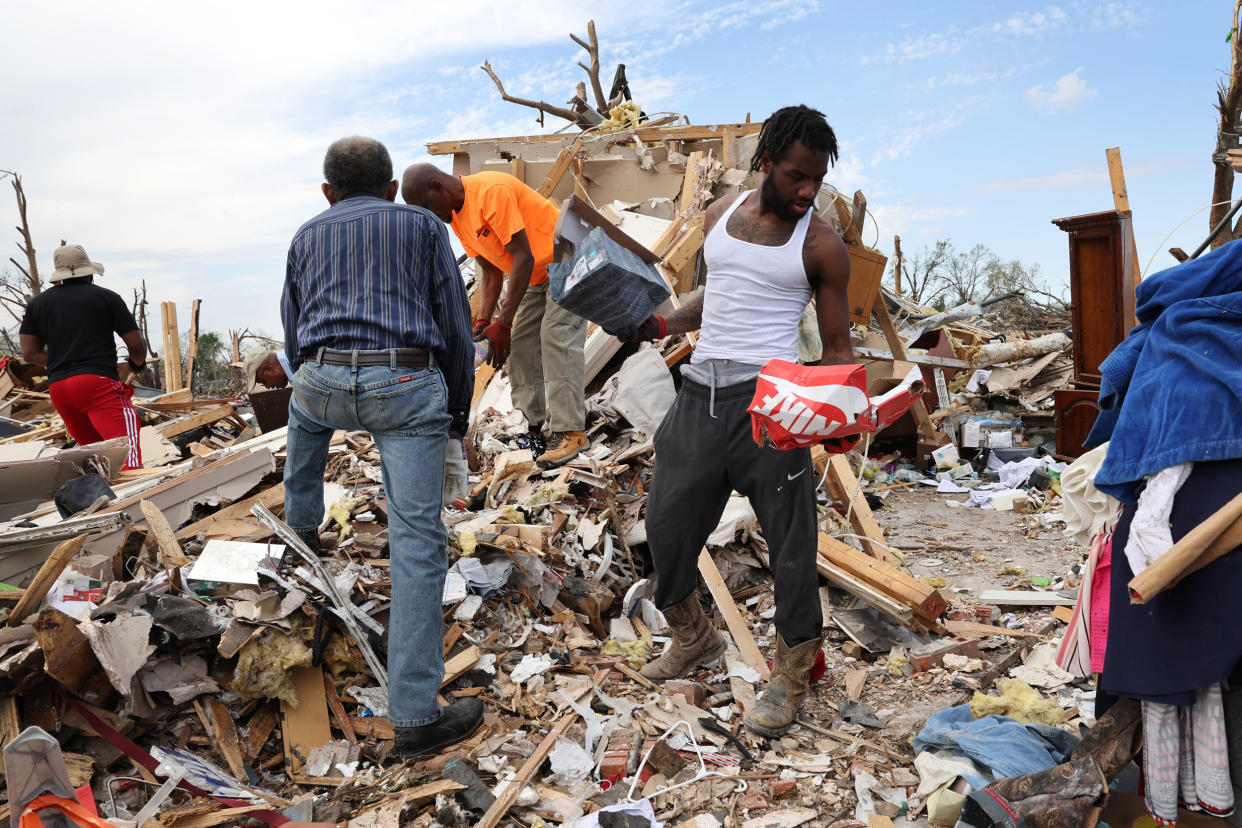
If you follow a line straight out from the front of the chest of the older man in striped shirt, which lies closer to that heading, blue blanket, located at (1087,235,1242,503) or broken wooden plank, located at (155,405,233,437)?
the broken wooden plank

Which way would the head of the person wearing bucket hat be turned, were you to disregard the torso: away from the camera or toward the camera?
away from the camera

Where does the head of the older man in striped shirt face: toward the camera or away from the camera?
away from the camera

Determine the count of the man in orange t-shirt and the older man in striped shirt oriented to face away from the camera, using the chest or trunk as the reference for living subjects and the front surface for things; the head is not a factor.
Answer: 1

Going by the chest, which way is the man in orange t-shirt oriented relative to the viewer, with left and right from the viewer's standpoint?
facing the viewer and to the left of the viewer

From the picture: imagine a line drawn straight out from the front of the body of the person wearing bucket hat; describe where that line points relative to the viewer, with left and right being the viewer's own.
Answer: facing away from the viewer

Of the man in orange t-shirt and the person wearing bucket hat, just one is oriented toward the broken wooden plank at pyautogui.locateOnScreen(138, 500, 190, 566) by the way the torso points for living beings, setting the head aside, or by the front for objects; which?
the man in orange t-shirt

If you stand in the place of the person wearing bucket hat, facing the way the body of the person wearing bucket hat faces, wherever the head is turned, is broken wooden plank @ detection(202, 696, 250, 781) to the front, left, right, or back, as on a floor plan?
back

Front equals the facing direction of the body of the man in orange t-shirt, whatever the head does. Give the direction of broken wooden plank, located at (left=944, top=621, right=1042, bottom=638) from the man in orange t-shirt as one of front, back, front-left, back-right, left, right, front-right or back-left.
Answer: left

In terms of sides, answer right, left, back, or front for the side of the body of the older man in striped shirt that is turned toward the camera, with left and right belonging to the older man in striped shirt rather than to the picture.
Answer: back

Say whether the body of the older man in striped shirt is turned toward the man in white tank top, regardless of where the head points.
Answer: no

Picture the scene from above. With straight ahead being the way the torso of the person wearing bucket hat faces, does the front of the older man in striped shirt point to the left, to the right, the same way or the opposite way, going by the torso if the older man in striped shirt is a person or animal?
the same way

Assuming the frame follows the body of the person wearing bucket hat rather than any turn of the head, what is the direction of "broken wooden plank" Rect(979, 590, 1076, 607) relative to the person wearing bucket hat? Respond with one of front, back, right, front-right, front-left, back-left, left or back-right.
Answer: back-right

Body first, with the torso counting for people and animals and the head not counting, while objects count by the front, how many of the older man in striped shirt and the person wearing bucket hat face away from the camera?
2

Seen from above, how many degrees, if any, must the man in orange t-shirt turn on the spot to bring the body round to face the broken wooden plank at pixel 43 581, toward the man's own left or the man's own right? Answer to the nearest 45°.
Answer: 0° — they already face it

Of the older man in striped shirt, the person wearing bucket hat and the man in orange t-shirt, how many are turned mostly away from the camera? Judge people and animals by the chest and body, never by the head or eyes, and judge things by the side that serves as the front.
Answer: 2

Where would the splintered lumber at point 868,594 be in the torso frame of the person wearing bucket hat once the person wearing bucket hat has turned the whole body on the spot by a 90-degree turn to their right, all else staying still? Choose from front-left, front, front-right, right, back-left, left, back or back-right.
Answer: front-right
